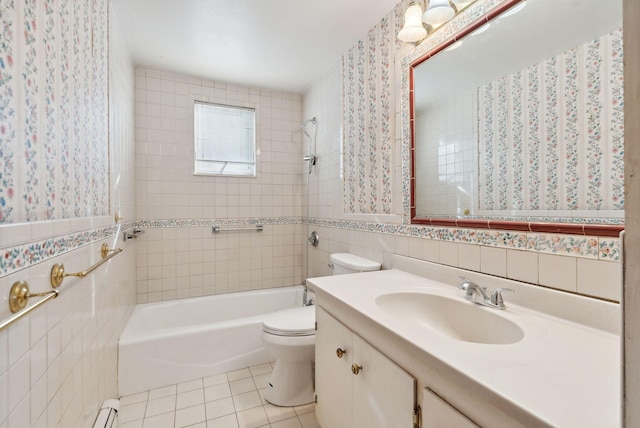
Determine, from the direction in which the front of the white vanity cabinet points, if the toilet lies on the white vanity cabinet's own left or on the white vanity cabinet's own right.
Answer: on the white vanity cabinet's own right

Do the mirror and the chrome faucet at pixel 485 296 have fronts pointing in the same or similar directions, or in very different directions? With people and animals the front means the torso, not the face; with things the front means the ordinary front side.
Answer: same or similar directions

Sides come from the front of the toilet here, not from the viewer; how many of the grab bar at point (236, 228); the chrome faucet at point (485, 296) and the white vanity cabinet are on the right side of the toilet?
1

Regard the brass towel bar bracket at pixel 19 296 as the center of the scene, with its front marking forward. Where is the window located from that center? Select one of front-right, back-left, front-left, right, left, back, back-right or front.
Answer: left

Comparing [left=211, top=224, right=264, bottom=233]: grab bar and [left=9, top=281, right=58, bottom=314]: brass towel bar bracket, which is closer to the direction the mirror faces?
the brass towel bar bracket

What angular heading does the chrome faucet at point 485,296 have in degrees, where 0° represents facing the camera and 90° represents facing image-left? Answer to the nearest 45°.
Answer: approximately 45°

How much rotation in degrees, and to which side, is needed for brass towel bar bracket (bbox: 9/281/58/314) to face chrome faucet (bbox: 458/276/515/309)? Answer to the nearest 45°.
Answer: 0° — it already faces it

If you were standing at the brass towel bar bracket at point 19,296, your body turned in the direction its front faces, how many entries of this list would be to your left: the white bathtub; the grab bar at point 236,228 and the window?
3

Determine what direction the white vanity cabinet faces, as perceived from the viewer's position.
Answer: facing the viewer and to the left of the viewer

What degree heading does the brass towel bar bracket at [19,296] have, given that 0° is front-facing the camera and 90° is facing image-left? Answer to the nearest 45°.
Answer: approximately 315°

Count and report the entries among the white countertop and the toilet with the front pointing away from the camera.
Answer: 0

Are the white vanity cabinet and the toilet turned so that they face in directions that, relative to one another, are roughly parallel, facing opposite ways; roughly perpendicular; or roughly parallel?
roughly parallel

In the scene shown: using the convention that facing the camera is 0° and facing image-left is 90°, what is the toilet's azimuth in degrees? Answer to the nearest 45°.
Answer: approximately 45°

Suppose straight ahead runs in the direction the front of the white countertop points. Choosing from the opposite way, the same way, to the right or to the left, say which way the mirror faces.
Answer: the same way

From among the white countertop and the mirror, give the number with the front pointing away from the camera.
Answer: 0
